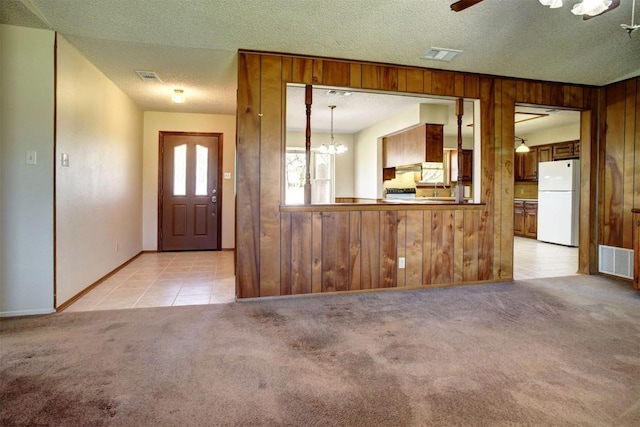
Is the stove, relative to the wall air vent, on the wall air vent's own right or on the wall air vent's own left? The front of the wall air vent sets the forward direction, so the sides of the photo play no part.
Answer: on the wall air vent's own right

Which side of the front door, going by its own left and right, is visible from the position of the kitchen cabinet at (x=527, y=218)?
left

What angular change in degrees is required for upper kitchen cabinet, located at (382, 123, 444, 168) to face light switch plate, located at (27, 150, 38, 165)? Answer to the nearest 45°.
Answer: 0° — it already faces it

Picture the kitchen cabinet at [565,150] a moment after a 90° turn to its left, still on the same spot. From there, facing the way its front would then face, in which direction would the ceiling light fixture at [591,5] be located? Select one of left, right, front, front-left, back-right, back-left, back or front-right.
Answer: front-right

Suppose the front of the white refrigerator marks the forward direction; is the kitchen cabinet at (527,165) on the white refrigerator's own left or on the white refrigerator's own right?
on the white refrigerator's own right

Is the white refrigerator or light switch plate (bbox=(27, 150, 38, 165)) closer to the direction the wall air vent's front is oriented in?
the light switch plate

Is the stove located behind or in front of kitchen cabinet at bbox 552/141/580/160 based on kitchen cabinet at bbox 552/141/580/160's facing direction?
in front
